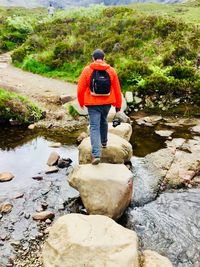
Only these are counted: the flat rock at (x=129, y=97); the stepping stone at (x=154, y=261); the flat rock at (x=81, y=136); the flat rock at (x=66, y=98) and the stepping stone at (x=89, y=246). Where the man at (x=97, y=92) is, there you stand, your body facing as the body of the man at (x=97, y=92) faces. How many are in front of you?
3

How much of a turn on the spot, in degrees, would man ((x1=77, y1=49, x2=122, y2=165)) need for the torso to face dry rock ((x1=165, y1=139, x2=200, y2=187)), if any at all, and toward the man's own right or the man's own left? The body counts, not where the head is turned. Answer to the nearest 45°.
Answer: approximately 90° to the man's own right

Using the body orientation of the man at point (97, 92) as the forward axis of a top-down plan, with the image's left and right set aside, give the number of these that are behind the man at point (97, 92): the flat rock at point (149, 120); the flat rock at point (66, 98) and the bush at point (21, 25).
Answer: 0

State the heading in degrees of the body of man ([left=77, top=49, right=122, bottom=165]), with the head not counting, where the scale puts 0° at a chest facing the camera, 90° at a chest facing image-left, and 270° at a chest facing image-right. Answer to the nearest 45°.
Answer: approximately 180°

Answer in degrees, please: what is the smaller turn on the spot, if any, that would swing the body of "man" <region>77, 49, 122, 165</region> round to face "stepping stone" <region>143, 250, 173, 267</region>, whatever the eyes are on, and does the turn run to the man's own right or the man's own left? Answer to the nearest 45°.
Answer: approximately 180°

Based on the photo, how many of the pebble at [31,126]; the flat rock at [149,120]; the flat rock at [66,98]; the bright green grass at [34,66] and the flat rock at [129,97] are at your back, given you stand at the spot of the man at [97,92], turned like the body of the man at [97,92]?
0

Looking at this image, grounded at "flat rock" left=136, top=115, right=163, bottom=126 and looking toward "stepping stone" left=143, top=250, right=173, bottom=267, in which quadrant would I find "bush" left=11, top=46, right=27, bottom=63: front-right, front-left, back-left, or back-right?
back-right

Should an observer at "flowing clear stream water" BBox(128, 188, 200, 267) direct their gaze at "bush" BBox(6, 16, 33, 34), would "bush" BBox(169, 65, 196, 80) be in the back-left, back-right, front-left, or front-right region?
front-right

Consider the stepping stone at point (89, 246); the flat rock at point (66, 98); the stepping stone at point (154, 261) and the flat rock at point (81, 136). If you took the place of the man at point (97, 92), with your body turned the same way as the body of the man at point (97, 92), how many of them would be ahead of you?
2

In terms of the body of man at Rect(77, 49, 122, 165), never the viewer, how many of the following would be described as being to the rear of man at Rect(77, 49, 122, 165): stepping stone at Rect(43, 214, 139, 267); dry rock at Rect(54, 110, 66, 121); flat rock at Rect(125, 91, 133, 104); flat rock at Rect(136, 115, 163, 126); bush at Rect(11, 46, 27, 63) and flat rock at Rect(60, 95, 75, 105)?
1

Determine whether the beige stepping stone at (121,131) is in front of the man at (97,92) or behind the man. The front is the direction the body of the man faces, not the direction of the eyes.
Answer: in front

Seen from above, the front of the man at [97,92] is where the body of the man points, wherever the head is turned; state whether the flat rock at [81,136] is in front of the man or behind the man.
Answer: in front

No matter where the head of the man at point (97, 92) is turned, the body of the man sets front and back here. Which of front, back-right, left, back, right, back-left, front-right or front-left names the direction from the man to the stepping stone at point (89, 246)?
back

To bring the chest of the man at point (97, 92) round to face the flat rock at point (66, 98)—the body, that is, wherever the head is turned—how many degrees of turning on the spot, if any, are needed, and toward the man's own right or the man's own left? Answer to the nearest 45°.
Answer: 0° — they already face it

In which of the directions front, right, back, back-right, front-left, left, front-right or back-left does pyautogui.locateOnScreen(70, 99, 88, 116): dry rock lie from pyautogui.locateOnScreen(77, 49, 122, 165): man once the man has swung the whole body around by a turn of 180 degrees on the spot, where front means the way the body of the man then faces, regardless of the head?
back

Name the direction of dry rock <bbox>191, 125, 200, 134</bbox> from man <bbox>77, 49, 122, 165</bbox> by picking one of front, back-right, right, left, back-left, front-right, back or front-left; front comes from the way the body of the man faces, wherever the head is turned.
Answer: front-right

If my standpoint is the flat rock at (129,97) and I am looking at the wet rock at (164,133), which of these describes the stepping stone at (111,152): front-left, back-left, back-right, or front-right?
front-right
